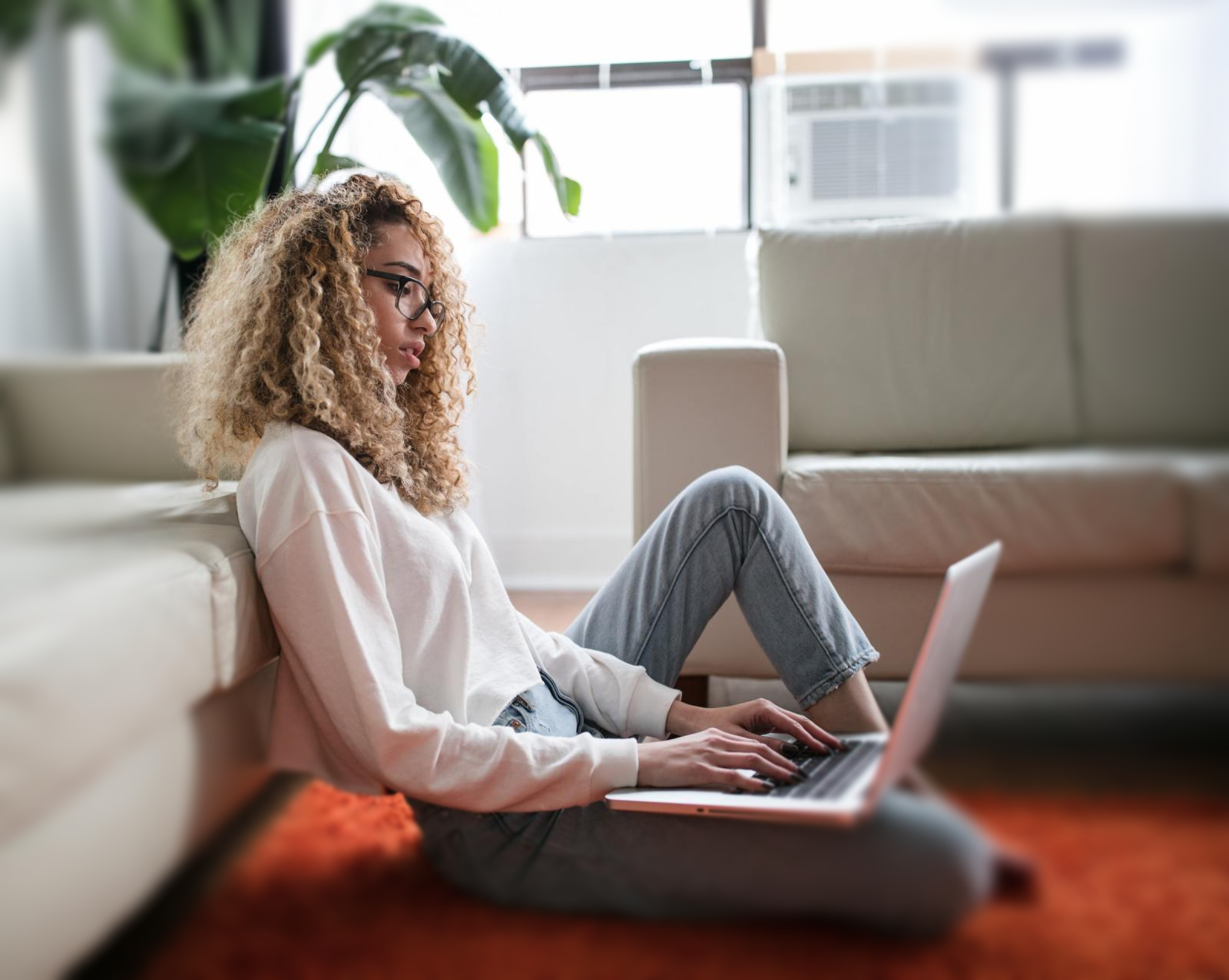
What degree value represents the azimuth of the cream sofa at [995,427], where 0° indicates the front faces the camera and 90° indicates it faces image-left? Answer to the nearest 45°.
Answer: approximately 0°

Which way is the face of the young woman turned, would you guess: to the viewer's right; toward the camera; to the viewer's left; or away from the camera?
to the viewer's right

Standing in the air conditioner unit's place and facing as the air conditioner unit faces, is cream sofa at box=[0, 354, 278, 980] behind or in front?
in front

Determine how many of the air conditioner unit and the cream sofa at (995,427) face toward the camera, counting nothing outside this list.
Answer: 2

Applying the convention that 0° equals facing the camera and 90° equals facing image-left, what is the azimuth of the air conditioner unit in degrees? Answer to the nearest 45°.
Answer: approximately 0°

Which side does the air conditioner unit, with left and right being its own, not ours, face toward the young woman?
front
